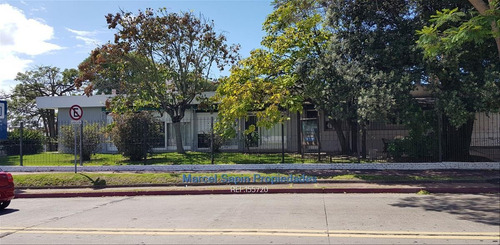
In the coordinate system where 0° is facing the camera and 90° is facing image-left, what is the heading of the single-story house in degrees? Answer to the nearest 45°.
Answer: approximately 0°

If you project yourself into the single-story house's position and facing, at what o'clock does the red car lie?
The red car is roughly at 1 o'clock from the single-story house.

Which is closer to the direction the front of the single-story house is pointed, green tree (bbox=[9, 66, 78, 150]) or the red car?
the red car

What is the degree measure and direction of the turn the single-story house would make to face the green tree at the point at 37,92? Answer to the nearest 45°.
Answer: approximately 135° to its right

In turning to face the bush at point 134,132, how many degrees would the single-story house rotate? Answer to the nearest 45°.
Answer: approximately 45° to its right
